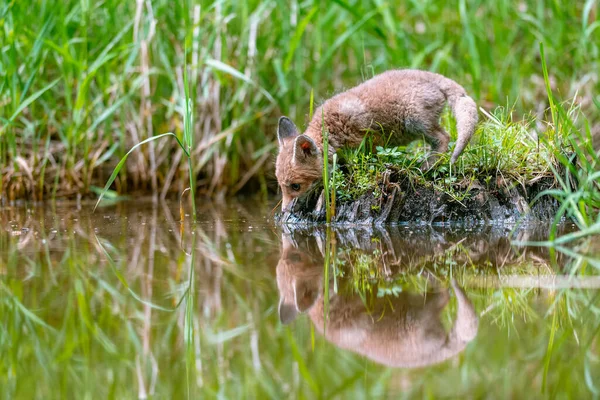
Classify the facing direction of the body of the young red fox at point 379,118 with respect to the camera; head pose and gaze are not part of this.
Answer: to the viewer's left
